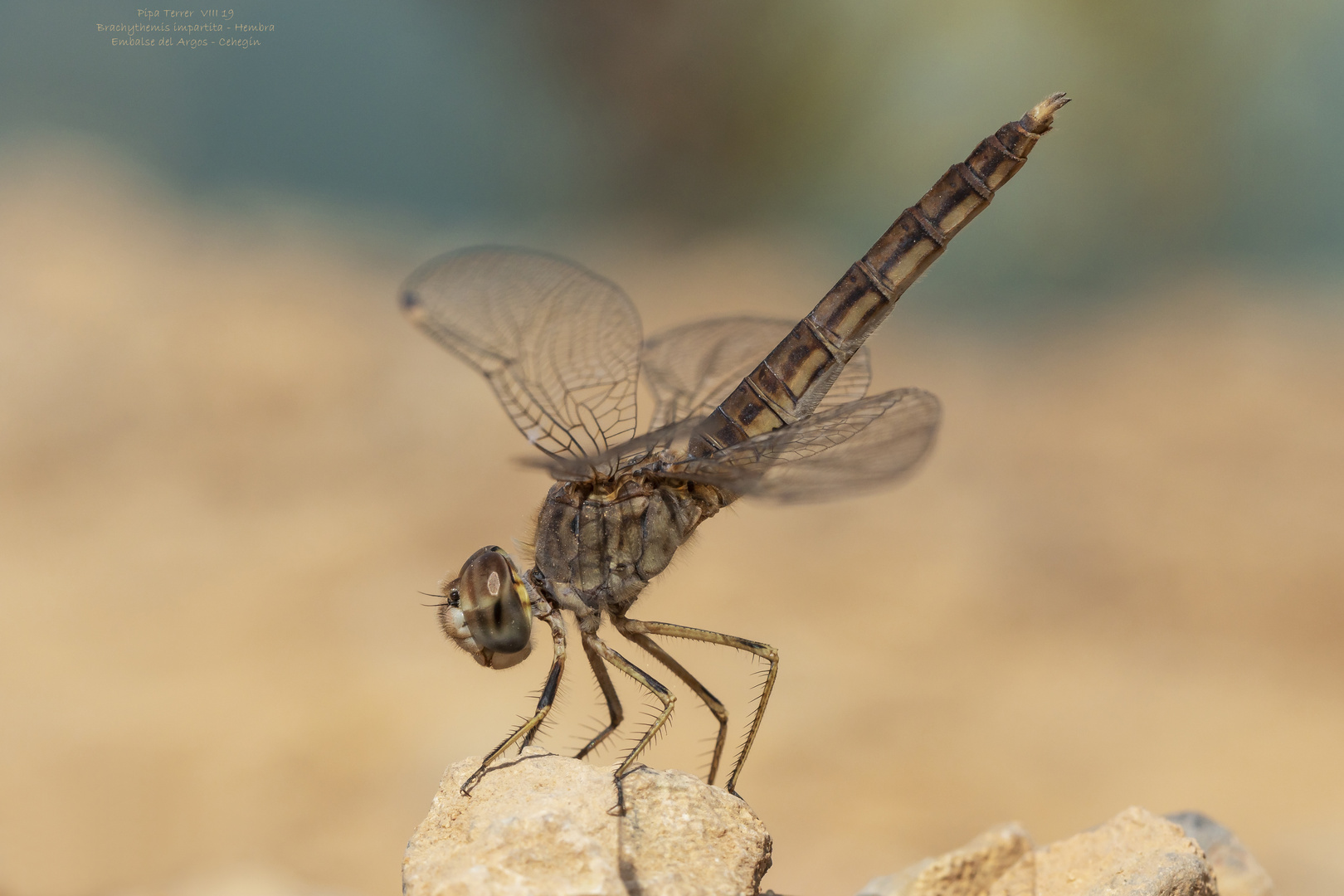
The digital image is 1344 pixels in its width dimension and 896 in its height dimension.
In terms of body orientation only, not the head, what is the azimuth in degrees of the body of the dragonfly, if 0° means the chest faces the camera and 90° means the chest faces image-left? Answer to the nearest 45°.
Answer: approximately 90°
